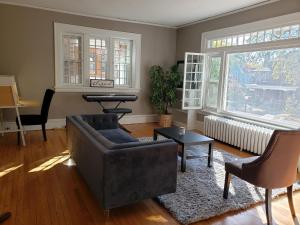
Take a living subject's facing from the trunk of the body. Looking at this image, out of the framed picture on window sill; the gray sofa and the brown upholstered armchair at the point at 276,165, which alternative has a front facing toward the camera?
the framed picture on window sill

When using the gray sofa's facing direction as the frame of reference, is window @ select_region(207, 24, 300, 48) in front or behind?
in front

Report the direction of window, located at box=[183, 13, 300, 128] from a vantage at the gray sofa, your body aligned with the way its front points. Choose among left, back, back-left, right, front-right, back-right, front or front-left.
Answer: front

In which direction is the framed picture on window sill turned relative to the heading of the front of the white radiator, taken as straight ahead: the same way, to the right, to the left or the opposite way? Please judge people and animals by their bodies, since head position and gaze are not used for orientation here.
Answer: to the left

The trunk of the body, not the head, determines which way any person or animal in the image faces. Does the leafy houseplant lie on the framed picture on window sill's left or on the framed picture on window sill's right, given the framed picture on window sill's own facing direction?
on its left

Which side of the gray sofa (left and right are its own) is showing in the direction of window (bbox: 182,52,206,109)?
front

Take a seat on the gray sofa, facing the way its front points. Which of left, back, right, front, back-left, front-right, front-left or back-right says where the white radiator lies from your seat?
front

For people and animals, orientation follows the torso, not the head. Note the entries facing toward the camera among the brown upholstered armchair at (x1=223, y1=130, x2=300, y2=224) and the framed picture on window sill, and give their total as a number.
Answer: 1

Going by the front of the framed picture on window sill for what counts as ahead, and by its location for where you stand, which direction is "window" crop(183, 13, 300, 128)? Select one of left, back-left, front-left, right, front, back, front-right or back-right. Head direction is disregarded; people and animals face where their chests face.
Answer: front-left

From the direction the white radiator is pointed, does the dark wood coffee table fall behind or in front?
in front

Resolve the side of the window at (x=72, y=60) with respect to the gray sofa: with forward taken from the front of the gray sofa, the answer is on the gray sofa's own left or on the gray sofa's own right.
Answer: on the gray sofa's own left

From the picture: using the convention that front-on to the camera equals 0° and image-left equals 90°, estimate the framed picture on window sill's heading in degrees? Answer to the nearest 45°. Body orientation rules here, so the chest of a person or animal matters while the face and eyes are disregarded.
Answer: approximately 0°

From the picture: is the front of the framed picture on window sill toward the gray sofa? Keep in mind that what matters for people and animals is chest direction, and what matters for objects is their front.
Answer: yes

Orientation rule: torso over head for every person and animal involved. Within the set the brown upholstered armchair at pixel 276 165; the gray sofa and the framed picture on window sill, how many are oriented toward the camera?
1
